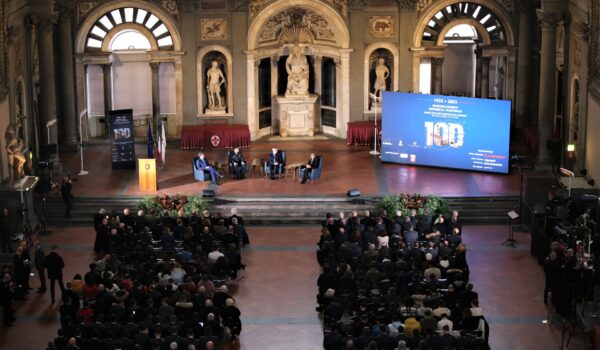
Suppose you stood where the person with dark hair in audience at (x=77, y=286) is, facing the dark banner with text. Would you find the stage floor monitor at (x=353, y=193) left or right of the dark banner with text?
right

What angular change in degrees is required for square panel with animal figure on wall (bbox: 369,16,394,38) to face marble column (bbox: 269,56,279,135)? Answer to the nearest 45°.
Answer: approximately 90° to its right

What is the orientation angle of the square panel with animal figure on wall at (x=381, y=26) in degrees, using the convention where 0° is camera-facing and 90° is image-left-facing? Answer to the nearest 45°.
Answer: approximately 0°

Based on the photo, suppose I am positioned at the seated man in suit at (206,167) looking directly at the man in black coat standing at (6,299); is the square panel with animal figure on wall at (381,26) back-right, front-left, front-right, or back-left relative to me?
back-left

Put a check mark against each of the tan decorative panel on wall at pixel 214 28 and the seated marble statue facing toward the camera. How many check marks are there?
2

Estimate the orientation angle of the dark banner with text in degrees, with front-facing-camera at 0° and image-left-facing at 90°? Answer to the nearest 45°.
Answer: approximately 0°
